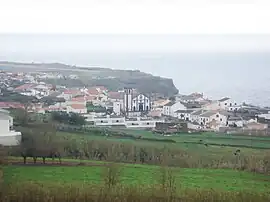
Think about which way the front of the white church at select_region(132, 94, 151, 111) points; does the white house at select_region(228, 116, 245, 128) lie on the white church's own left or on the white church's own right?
on the white church's own left

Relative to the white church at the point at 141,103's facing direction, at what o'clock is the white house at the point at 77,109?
the white house at the point at 77,109 is roughly at 3 o'clock from the white church at the point at 141,103.

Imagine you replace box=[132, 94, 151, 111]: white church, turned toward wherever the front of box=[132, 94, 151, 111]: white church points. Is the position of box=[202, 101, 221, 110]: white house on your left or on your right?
on your left

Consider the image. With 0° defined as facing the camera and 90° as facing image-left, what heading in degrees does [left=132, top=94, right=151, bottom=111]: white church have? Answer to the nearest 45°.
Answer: approximately 0°

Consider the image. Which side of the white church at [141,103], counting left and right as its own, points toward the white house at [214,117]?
left

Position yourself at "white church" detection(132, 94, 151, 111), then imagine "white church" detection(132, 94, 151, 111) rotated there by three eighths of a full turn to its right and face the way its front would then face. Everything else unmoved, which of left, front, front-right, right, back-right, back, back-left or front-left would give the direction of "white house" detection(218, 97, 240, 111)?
back-right
